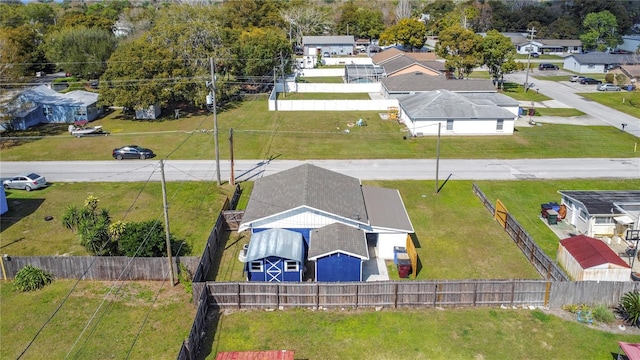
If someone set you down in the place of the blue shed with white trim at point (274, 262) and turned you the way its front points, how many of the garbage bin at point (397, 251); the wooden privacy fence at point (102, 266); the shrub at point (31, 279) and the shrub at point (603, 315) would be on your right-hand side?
2

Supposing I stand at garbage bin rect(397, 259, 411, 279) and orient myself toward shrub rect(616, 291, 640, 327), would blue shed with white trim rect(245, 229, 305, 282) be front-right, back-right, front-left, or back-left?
back-right

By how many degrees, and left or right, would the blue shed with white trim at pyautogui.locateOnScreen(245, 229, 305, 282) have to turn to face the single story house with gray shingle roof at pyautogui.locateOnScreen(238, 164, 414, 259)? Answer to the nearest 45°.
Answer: approximately 135° to its left

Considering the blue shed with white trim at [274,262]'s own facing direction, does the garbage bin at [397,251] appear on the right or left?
on its left

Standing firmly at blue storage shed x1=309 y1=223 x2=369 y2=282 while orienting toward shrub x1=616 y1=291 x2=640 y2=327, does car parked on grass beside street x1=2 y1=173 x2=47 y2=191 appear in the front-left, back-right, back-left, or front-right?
back-left

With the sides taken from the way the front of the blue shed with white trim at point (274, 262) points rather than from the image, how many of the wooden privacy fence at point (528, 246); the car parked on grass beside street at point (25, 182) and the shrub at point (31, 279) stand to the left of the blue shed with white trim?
1

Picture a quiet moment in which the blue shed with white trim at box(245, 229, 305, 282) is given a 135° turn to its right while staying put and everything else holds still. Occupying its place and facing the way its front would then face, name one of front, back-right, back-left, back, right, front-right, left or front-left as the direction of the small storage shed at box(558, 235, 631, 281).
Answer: back-right

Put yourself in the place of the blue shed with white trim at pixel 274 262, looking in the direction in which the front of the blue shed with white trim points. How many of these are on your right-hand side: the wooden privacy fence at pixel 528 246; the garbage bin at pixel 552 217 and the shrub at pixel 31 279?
1

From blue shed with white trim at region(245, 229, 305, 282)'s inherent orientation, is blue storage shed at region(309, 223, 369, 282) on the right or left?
on its left

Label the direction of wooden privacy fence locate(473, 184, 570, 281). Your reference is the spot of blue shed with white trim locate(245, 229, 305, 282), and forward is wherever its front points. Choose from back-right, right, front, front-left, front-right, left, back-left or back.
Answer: left

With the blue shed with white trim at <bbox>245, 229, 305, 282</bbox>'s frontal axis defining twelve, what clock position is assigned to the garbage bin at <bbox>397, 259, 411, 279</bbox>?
The garbage bin is roughly at 9 o'clock from the blue shed with white trim.

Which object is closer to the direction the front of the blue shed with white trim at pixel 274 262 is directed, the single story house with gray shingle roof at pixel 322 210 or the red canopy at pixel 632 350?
the red canopy

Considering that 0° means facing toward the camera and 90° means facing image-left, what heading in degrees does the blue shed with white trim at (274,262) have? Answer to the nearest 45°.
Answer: approximately 0°

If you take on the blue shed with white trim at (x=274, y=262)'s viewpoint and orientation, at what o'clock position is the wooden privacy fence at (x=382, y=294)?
The wooden privacy fence is roughly at 10 o'clock from the blue shed with white trim.

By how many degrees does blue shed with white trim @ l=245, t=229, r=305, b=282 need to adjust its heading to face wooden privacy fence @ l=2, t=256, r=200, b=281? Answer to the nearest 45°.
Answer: approximately 90° to its right

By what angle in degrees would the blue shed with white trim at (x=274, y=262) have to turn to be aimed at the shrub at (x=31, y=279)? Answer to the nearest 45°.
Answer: approximately 90° to its right
